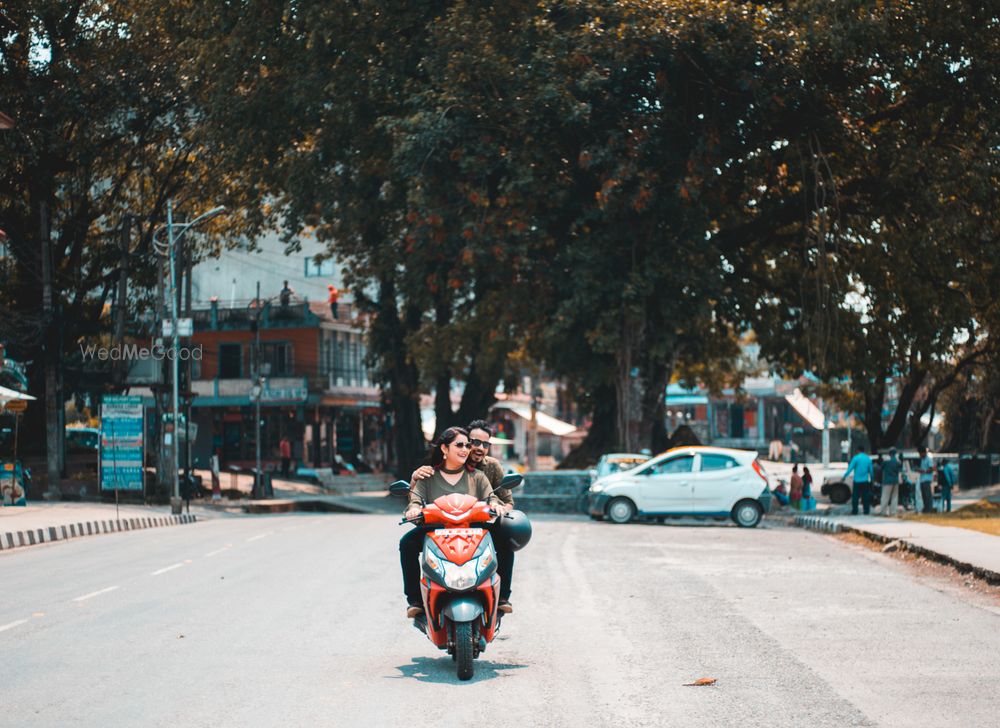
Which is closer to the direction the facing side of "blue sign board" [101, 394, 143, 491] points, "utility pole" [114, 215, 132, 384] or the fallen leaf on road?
the fallen leaf on road

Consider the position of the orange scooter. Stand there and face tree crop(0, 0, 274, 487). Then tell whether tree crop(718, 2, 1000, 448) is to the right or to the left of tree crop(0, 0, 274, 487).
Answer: right

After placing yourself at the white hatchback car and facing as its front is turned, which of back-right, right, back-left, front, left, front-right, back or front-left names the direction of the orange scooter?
left

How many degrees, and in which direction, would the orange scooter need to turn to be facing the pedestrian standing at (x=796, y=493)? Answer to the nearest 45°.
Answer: approximately 180°

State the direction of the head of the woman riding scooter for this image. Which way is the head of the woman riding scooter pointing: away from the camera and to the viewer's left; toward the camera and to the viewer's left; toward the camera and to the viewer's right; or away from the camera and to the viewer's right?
toward the camera and to the viewer's right

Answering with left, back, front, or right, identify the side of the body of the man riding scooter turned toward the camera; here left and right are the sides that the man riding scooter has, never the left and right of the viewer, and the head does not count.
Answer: front

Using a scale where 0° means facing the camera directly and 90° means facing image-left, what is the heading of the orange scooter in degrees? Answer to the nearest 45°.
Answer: approximately 0°

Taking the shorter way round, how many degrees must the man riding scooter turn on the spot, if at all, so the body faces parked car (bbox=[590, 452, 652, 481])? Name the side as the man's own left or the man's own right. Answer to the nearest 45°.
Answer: approximately 180°

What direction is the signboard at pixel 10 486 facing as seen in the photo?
toward the camera

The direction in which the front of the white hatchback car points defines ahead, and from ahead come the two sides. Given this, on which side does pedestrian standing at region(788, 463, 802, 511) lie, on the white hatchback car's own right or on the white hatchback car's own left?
on the white hatchback car's own right

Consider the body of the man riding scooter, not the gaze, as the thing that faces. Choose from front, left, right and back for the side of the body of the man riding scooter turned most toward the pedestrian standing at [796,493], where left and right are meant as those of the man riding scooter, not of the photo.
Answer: back

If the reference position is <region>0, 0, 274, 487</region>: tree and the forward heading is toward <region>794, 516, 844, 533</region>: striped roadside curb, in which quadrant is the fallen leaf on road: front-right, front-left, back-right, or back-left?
front-right

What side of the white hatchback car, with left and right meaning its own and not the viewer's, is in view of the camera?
left
